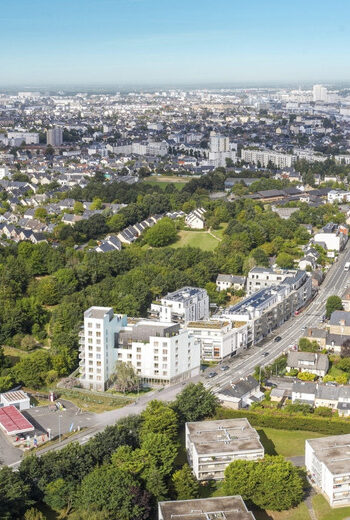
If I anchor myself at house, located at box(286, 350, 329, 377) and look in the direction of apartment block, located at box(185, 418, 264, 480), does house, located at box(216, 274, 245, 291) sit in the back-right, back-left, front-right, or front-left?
back-right

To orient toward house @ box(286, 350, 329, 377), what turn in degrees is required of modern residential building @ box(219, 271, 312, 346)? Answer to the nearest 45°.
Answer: approximately 45° to its right

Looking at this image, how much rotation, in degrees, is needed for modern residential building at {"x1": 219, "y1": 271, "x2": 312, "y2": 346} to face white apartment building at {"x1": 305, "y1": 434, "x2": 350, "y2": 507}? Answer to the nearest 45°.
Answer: approximately 45° to its right

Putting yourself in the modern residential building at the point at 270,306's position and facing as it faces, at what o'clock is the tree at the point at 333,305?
The tree is roughly at 10 o'clock from the modern residential building.

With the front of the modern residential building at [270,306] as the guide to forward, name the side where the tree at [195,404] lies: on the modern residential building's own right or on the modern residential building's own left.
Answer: on the modern residential building's own right

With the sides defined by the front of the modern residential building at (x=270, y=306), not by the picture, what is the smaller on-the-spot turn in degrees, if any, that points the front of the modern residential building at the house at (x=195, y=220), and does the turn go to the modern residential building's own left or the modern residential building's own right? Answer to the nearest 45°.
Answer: approximately 135° to the modern residential building's own left

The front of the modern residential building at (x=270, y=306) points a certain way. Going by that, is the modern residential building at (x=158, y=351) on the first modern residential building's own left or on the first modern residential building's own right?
on the first modern residential building's own right

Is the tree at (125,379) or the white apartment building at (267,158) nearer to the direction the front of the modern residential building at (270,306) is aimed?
the tree

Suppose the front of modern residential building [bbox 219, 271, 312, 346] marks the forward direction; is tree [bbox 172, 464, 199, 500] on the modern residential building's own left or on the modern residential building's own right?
on the modern residential building's own right

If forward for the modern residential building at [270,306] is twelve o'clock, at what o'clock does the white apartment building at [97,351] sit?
The white apartment building is roughly at 3 o'clock from the modern residential building.

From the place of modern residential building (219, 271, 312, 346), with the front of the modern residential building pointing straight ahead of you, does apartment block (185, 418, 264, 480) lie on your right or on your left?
on your right

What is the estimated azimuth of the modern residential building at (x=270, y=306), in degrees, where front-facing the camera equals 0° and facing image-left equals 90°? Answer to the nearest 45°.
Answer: approximately 315°

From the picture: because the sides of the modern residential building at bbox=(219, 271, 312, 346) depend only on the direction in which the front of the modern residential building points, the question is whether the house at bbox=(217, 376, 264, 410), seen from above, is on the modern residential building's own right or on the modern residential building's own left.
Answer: on the modern residential building's own right

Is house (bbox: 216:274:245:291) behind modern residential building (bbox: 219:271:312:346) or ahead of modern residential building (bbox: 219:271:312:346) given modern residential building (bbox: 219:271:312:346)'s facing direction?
behind
